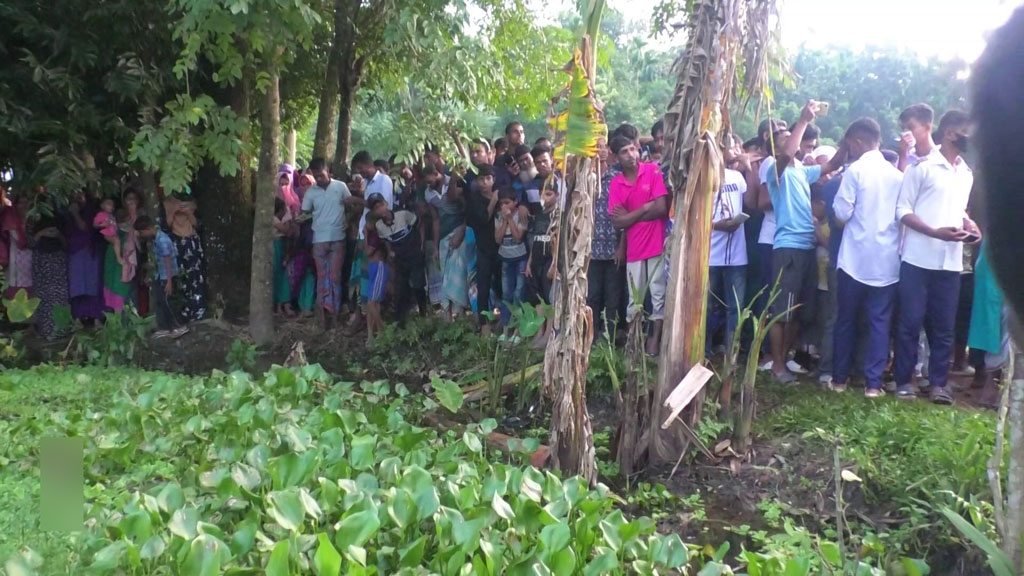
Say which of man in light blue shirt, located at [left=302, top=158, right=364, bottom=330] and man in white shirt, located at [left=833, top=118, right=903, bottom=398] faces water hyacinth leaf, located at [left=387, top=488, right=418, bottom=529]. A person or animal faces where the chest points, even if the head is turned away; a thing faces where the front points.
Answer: the man in light blue shirt

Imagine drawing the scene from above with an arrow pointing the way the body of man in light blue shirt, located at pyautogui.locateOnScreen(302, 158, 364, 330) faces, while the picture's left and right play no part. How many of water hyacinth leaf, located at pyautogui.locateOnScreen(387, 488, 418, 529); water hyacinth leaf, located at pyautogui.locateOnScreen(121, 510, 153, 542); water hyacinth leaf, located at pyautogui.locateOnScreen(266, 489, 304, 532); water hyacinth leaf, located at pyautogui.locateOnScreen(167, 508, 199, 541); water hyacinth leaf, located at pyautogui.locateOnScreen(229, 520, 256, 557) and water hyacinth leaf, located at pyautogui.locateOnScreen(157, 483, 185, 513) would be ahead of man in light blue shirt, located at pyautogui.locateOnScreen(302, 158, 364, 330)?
6

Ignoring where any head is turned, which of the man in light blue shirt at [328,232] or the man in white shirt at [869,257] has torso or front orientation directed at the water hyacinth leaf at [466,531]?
the man in light blue shirt

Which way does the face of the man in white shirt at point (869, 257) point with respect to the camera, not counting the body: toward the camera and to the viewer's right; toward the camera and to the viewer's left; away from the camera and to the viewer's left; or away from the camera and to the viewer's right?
away from the camera and to the viewer's left

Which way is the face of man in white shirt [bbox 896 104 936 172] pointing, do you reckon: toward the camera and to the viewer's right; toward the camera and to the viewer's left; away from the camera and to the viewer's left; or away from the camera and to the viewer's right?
toward the camera and to the viewer's left

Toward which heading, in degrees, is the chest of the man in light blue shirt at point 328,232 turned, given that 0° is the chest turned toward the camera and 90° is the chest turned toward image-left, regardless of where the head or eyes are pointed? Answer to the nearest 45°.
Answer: approximately 0°

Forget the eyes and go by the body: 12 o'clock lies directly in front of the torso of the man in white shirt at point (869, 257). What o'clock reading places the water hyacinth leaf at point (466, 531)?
The water hyacinth leaf is roughly at 8 o'clock from the man in white shirt.

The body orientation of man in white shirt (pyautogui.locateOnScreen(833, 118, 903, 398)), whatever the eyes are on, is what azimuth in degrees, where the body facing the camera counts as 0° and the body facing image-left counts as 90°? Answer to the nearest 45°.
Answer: approximately 135°

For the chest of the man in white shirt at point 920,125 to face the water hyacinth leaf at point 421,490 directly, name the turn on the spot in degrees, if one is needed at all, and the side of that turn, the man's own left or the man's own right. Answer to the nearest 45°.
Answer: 0° — they already face it

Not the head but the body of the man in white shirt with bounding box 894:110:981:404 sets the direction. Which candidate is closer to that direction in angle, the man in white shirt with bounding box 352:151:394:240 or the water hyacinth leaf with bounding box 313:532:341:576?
the water hyacinth leaf

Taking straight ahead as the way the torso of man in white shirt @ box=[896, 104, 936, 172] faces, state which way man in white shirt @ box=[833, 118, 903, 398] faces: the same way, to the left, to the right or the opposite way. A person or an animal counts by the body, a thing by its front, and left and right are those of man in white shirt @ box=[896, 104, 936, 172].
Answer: to the right
